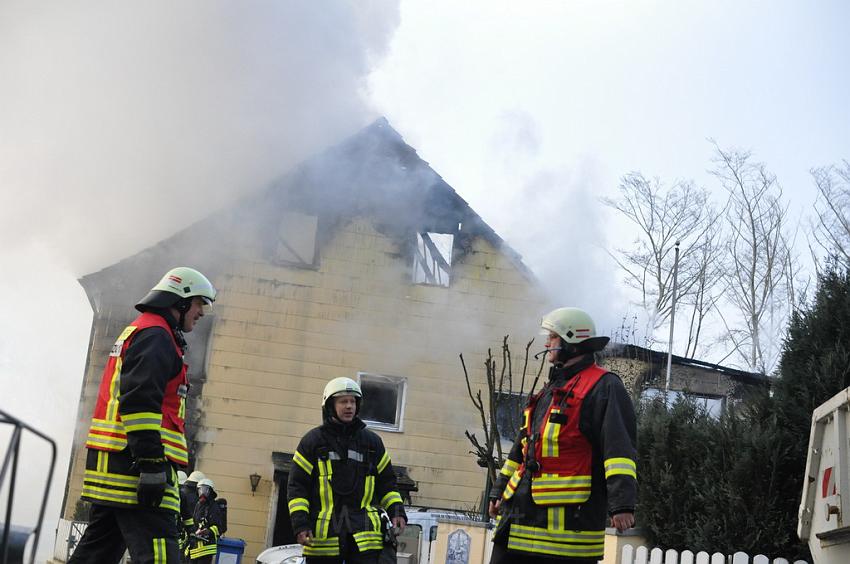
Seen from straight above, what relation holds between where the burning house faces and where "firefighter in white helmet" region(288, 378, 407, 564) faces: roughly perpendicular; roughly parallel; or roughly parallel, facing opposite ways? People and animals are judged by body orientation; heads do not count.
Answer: roughly parallel

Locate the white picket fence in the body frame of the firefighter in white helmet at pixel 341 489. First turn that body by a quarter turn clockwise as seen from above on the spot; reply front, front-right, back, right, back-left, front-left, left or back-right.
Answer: back-right

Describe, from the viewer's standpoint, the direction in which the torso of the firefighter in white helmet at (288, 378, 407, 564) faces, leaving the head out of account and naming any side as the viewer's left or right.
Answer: facing the viewer

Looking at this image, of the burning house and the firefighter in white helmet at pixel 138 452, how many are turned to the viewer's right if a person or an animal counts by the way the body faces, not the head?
1

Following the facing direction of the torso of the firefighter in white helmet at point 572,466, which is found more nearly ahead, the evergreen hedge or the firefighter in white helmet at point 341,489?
the firefighter in white helmet

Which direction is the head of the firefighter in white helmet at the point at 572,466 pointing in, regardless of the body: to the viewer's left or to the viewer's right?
to the viewer's left

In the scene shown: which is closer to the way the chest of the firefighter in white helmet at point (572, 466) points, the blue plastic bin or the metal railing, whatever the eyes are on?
the metal railing

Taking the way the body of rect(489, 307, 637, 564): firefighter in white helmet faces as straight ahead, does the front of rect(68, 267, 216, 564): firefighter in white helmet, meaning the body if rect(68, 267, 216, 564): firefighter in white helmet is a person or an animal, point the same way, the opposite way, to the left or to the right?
the opposite way

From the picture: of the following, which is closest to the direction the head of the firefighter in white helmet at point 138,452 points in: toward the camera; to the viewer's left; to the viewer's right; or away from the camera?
to the viewer's right

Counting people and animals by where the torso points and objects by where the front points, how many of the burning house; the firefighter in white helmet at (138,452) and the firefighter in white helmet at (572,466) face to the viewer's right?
1

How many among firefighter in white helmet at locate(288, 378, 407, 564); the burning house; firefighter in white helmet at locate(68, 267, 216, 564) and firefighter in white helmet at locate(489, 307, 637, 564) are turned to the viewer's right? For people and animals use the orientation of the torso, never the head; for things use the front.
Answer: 1

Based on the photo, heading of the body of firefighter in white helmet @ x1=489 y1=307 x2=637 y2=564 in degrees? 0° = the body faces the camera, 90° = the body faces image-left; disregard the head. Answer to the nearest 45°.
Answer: approximately 45°

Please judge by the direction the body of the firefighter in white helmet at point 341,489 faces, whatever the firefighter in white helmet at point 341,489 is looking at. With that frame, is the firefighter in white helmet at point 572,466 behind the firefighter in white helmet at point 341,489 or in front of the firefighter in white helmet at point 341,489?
in front

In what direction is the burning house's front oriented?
toward the camera

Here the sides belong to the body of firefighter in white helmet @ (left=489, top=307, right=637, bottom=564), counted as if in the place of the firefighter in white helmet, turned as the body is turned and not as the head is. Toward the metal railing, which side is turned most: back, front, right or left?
front

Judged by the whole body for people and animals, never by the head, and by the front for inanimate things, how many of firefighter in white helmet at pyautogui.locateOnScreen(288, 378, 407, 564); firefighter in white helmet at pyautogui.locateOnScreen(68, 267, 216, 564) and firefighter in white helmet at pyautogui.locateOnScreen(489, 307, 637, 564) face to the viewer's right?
1

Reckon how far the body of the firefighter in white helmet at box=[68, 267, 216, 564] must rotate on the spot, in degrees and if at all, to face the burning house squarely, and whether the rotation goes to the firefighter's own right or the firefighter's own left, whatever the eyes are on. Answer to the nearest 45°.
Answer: approximately 90° to the firefighter's own left

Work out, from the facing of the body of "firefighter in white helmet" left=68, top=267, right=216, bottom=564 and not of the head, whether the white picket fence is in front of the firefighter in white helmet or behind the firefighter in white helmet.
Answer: in front

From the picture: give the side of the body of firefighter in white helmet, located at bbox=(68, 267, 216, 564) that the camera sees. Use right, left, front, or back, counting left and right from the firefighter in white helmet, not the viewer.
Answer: right
